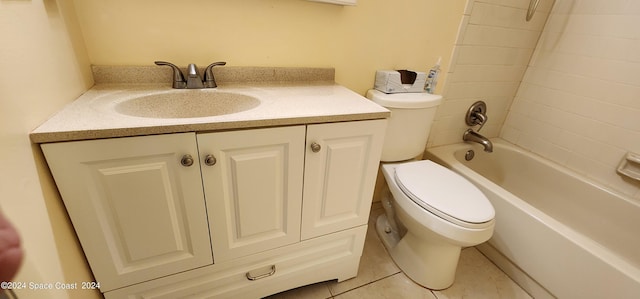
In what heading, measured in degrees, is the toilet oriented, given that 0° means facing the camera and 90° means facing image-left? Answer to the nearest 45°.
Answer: approximately 315°

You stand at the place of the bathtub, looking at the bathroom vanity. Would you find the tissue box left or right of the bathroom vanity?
right

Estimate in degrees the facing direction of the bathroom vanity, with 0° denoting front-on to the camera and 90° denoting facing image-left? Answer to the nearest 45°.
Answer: approximately 0°

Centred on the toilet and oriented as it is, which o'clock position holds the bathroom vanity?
The bathroom vanity is roughly at 3 o'clock from the toilet.

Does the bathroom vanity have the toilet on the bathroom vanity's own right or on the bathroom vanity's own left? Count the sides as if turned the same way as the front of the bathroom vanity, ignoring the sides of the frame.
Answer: on the bathroom vanity's own left

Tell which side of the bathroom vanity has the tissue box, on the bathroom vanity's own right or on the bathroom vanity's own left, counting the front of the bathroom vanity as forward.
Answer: on the bathroom vanity's own left

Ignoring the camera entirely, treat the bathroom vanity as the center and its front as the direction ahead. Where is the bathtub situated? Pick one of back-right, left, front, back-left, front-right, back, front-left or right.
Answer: left

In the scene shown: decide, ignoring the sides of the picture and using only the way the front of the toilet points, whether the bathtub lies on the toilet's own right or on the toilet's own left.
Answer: on the toilet's own left
